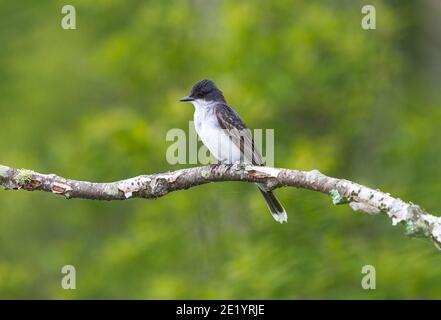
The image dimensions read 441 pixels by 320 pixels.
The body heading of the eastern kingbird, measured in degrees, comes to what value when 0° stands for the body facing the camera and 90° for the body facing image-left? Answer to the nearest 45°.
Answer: approximately 45°
